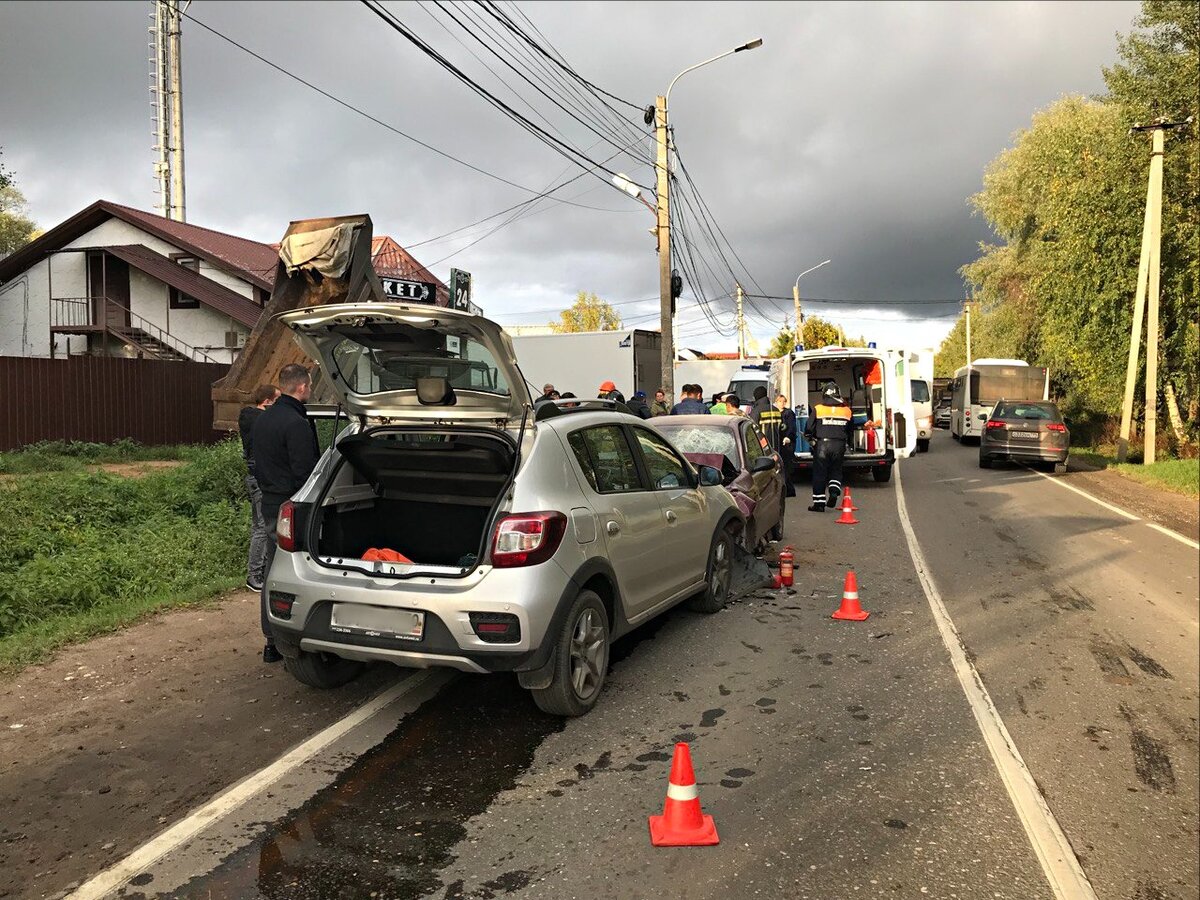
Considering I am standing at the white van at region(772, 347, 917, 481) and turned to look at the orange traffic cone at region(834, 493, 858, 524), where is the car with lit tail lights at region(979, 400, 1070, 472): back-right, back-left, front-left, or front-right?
back-left

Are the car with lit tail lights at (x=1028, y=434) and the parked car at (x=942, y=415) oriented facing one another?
yes

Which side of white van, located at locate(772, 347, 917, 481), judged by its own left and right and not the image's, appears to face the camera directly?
back

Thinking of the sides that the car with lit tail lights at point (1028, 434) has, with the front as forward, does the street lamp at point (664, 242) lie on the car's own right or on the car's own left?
on the car's own left

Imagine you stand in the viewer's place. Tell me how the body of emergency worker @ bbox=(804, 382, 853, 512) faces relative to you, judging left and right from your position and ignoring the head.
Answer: facing away from the viewer

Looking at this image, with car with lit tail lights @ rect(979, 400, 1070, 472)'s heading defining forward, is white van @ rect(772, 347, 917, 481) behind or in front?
behind

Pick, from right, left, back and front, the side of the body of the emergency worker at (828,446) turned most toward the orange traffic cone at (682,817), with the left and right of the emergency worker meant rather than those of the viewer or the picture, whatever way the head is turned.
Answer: back

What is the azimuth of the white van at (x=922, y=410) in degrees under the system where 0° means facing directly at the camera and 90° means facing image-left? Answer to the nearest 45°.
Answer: approximately 0°

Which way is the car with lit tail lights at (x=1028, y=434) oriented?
away from the camera
